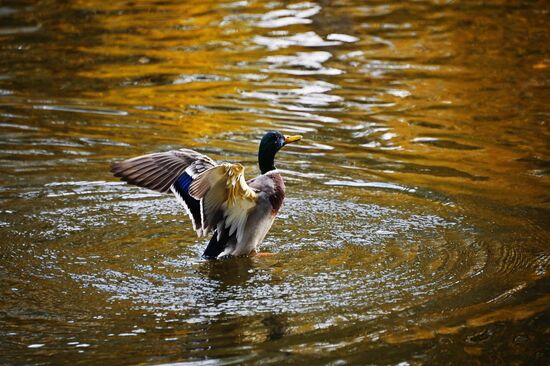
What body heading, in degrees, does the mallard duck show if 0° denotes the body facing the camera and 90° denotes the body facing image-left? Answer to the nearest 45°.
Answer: approximately 270°
